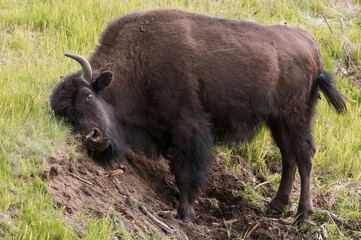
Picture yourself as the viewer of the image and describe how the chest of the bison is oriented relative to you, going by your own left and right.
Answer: facing to the left of the viewer

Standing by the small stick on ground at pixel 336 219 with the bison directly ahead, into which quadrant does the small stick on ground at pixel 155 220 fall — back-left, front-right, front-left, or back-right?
front-left

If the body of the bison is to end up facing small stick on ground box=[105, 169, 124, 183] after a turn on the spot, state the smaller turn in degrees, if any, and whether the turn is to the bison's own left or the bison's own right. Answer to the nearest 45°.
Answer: approximately 45° to the bison's own left

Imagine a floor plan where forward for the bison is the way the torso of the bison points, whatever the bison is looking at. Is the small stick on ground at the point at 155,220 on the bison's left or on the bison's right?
on the bison's left

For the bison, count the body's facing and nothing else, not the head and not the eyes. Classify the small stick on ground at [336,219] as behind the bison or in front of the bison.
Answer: behind
